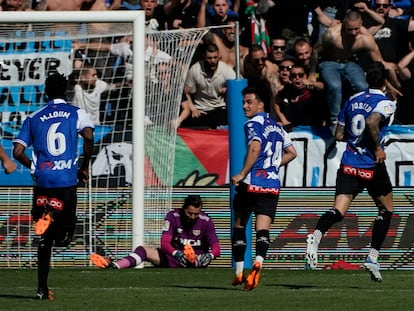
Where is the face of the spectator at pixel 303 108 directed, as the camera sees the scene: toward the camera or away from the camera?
toward the camera

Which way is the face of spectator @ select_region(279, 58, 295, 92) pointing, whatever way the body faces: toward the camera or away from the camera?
toward the camera

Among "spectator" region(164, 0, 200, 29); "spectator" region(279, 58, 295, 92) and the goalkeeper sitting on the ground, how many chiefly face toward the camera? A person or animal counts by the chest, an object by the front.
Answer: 3

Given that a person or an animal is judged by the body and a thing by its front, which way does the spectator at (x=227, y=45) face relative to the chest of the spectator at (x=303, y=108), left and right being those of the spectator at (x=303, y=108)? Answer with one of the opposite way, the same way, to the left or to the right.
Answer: the same way

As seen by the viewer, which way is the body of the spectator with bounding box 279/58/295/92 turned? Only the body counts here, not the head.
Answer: toward the camera

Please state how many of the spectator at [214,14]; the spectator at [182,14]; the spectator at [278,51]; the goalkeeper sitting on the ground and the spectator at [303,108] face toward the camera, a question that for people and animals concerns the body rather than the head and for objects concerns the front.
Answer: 5

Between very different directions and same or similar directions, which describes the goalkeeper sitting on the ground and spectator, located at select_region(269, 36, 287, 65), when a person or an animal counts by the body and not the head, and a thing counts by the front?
same or similar directions

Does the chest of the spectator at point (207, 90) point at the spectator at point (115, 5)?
no

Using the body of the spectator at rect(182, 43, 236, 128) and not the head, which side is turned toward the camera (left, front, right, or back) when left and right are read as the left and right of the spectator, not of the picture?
front

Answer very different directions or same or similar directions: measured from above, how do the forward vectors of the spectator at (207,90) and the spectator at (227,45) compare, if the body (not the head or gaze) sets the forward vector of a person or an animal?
same or similar directions

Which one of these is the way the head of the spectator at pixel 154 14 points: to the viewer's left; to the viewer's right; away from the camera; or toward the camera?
toward the camera

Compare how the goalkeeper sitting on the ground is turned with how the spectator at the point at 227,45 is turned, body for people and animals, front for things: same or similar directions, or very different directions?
same or similar directions

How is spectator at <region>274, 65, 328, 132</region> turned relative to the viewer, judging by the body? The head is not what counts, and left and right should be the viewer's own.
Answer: facing the viewer

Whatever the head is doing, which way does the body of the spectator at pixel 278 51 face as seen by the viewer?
toward the camera

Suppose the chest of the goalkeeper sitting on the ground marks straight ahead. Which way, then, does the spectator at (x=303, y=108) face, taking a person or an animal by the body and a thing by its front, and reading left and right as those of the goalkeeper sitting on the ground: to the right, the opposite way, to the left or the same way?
the same way

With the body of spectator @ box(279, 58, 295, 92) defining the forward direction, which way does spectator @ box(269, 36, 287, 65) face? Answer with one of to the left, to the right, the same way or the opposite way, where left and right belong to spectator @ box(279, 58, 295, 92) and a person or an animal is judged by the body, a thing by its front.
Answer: the same way
